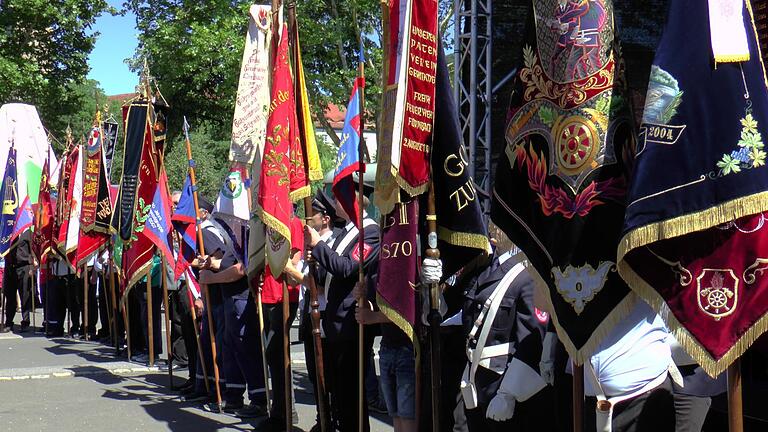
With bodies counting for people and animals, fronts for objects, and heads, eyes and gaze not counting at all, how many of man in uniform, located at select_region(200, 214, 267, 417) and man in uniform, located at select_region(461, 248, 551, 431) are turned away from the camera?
0

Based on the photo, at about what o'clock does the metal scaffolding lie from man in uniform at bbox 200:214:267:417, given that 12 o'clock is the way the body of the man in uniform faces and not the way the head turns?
The metal scaffolding is roughly at 6 o'clock from the man in uniform.

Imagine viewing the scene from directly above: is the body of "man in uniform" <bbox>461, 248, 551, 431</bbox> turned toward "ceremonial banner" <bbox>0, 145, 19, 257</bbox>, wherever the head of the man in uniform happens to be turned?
no

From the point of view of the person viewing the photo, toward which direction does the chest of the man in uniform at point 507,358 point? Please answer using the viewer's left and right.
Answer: facing the viewer and to the left of the viewer

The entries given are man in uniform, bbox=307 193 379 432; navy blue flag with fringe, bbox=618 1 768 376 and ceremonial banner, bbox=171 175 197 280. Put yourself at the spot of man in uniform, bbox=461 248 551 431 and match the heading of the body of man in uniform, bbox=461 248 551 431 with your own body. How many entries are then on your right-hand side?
2

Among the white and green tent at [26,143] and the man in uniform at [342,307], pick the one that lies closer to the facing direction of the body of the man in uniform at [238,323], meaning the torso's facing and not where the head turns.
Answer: the white and green tent

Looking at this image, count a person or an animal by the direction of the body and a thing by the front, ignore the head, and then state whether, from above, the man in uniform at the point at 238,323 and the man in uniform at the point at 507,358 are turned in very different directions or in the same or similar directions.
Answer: same or similar directions

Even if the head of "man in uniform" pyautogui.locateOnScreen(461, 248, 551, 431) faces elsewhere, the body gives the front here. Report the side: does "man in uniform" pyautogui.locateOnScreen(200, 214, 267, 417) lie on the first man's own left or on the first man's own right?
on the first man's own right

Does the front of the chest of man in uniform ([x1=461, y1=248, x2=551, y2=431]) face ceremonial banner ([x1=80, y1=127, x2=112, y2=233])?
no

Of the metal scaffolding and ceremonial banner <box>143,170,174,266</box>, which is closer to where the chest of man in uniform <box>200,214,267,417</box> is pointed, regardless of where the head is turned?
the ceremonial banner

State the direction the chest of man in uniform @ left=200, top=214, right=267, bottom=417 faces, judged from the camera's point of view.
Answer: to the viewer's left

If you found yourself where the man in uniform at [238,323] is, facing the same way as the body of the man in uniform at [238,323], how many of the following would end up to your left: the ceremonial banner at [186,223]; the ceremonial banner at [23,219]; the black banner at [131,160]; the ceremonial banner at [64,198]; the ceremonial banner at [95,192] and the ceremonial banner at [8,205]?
0
